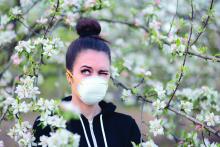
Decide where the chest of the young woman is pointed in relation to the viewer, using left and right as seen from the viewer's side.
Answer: facing the viewer

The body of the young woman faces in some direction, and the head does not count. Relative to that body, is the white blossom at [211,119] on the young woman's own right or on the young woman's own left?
on the young woman's own left

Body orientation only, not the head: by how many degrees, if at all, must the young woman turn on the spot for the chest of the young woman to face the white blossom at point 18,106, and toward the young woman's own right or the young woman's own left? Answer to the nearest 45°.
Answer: approximately 90° to the young woman's own right

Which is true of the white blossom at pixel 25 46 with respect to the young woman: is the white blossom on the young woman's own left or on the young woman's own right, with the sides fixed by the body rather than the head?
on the young woman's own right

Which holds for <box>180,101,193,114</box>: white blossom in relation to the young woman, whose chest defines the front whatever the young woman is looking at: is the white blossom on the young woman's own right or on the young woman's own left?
on the young woman's own left

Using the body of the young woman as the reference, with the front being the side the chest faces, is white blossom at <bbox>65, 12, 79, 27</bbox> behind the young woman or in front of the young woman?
behind

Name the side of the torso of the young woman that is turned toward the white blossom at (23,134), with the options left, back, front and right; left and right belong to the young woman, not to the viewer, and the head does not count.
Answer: right

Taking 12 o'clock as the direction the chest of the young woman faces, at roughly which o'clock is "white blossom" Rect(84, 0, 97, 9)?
The white blossom is roughly at 6 o'clock from the young woman.

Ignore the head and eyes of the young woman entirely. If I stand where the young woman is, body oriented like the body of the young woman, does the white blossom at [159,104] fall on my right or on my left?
on my left

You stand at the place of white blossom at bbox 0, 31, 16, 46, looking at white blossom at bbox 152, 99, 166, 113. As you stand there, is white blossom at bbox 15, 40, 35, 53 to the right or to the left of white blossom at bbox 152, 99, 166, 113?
right
